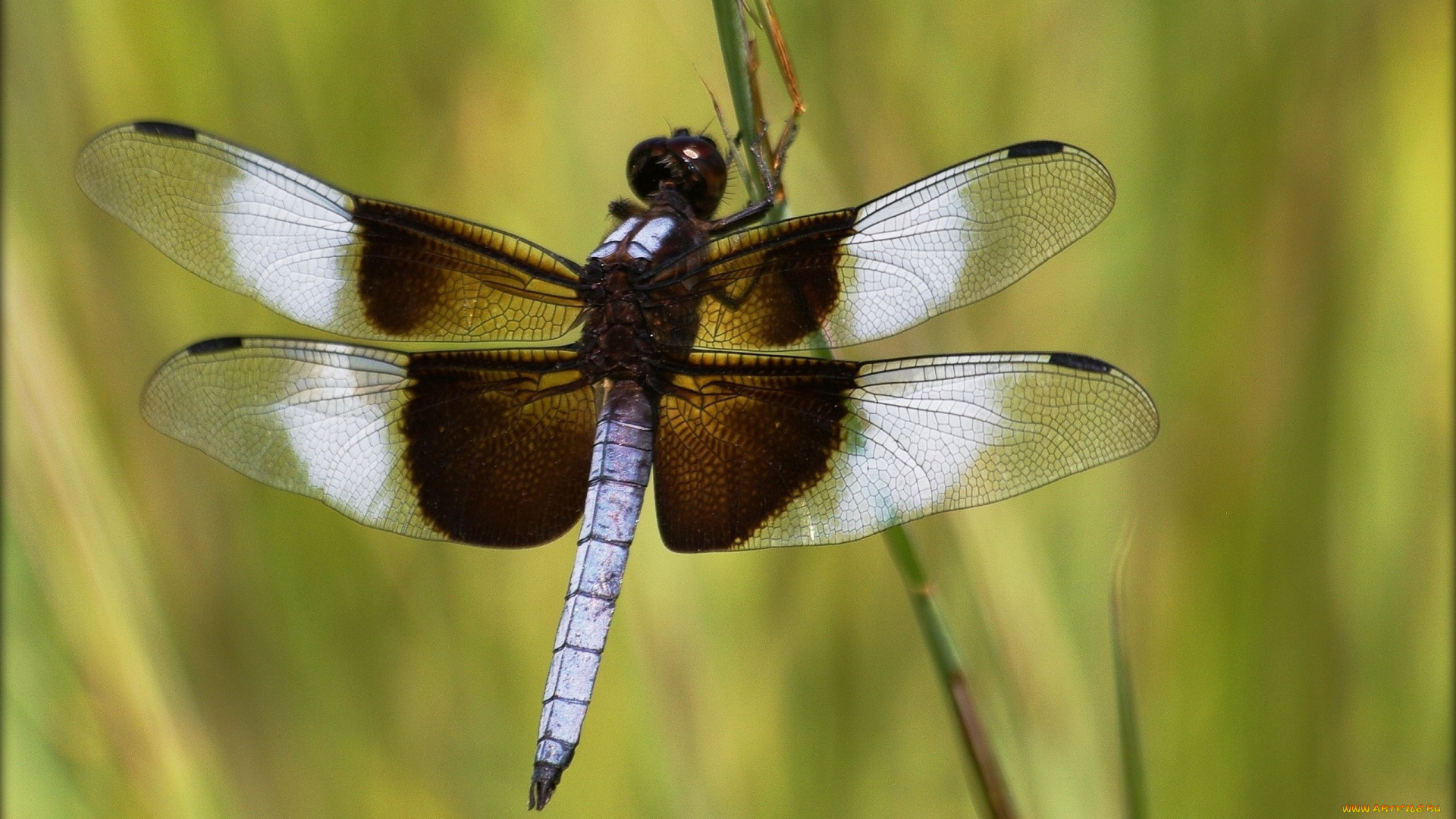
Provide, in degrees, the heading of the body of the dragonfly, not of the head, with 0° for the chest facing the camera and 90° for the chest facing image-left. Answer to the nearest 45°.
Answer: approximately 180°

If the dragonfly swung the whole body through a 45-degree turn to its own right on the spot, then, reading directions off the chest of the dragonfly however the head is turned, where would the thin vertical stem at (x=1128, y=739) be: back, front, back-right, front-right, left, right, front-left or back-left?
right
